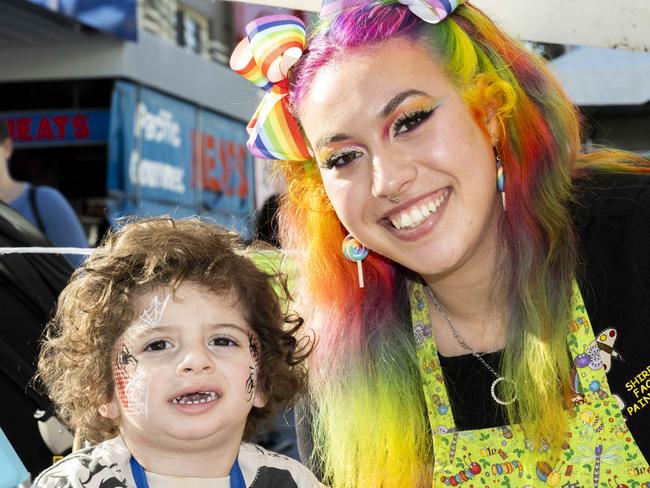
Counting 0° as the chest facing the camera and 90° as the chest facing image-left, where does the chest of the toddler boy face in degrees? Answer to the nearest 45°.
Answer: approximately 0°

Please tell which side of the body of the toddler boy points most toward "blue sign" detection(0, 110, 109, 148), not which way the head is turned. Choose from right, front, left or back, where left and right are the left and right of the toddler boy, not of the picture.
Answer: back

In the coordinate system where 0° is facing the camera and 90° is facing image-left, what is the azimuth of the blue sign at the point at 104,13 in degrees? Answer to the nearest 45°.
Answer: approximately 315°

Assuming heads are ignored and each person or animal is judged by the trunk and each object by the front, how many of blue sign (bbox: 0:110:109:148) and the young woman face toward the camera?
2
